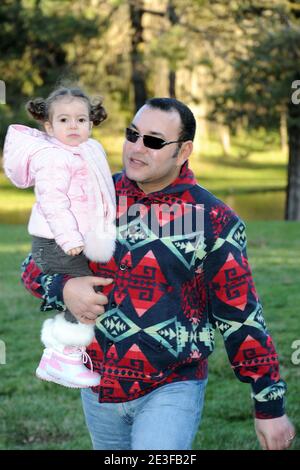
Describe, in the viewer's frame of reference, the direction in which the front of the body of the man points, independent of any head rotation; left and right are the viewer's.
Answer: facing the viewer and to the left of the viewer

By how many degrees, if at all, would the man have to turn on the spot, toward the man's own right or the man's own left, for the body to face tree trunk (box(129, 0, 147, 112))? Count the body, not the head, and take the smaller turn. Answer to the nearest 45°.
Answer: approximately 135° to the man's own right

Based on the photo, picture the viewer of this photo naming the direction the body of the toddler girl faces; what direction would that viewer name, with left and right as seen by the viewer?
facing the viewer and to the right of the viewer

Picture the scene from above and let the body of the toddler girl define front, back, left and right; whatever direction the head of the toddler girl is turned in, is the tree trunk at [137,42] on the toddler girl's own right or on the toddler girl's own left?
on the toddler girl's own left

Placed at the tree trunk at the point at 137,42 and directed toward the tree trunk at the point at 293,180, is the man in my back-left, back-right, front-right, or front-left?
front-right

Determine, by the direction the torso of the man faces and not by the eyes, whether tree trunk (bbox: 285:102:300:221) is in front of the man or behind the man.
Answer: behind
